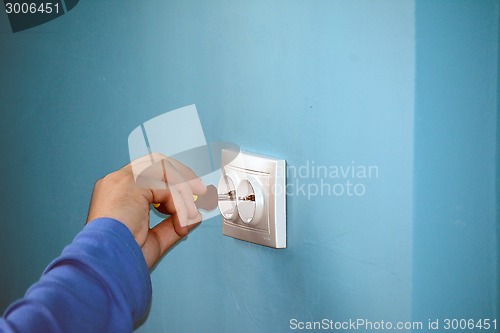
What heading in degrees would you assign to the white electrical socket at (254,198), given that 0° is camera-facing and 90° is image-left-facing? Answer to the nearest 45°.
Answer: approximately 45°
